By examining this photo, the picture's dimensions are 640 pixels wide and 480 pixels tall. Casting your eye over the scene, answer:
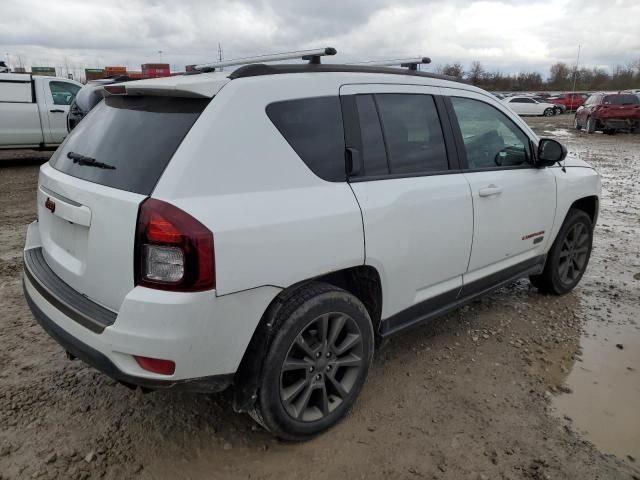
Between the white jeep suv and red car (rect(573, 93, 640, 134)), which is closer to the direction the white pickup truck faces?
the red car

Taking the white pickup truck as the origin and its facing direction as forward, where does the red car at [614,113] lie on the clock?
The red car is roughly at 12 o'clock from the white pickup truck.

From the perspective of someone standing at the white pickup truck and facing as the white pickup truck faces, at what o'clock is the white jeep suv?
The white jeep suv is roughly at 3 o'clock from the white pickup truck.

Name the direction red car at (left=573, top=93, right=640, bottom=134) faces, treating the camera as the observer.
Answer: facing away from the viewer and to the left of the viewer

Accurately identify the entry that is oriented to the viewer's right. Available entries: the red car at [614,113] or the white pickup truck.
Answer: the white pickup truck

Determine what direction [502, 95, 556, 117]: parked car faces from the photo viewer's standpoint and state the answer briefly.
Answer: facing to the right of the viewer

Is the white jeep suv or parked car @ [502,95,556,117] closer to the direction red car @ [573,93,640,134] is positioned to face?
the parked car

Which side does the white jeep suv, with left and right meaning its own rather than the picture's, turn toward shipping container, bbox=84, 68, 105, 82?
left

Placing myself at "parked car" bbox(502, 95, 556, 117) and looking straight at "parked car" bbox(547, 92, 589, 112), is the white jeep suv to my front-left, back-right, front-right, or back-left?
back-right

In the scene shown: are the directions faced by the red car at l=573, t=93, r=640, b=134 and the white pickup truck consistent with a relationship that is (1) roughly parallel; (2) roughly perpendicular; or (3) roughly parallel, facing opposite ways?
roughly perpendicular

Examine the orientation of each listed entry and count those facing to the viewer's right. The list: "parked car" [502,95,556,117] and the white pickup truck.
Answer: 2

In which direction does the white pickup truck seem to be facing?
to the viewer's right

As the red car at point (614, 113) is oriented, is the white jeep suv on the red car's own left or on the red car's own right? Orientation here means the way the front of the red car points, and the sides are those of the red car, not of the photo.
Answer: on the red car's own left

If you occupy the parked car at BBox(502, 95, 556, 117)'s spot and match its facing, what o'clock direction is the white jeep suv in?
The white jeep suv is roughly at 3 o'clock from the parked car.
